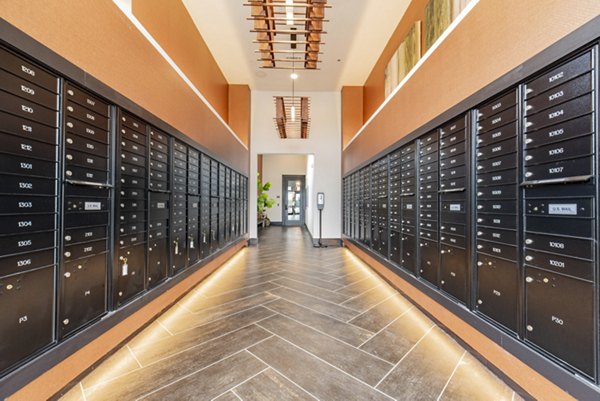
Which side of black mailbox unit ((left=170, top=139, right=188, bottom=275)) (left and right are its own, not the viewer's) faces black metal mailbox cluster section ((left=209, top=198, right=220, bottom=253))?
left

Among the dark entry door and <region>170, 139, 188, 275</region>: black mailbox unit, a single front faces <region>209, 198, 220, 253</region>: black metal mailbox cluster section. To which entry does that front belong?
the dark entry door

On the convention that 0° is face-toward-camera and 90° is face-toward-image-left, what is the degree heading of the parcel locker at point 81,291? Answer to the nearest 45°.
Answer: approximately 315°

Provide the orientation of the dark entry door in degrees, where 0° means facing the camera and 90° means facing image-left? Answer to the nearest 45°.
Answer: approximately 0°

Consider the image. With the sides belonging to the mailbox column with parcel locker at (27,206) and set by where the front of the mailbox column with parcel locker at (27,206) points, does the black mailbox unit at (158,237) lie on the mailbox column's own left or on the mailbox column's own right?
on the mailbox column's own left

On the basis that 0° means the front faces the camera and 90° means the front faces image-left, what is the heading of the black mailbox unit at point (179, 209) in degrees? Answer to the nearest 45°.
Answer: approximately 315°

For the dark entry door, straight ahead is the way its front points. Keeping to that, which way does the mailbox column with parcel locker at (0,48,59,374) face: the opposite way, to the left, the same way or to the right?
to the left

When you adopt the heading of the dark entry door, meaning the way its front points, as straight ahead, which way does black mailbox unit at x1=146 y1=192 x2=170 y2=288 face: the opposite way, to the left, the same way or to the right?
to the left
